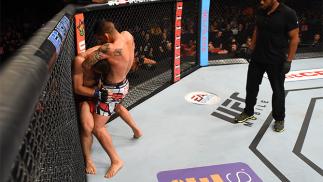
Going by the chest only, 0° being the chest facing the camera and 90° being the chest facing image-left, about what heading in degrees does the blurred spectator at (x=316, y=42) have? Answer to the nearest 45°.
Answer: approximately 0°
